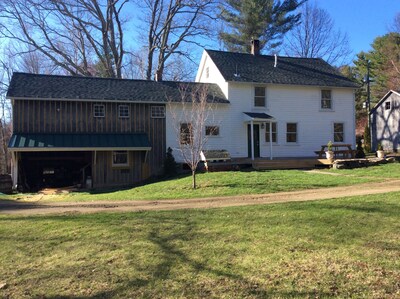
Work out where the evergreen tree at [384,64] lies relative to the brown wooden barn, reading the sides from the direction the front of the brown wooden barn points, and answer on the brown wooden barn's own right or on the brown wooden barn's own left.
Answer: on the brown wooden barn's own left

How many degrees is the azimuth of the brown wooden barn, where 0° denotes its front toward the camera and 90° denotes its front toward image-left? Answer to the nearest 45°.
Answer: approximately 0°

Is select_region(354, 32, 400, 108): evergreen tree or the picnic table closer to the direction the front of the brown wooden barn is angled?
the picnic table

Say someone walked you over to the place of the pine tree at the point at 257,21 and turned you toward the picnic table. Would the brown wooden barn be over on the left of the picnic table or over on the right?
right

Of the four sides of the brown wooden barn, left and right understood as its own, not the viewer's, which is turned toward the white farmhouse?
left

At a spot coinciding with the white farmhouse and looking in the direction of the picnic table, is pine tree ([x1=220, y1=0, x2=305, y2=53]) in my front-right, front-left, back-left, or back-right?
back-left

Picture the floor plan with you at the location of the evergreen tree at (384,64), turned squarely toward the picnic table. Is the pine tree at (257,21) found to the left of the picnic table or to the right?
right

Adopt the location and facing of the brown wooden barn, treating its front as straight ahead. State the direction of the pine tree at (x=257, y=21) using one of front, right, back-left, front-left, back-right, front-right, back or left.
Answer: back-left

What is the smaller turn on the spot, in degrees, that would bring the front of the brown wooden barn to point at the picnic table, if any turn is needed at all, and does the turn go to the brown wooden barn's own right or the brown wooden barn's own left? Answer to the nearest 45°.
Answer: approximately 90° to the brown wooden barn's own left

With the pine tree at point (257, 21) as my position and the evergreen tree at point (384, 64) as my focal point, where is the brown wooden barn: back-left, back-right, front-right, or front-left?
back-right

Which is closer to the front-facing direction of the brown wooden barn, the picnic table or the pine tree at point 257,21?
the picnic table
